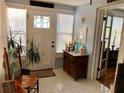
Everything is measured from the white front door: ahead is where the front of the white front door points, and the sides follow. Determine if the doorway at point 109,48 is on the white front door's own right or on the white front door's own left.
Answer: on the white front door's own left

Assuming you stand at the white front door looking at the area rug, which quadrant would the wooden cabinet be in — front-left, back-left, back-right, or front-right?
front-left

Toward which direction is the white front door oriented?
toward the camera

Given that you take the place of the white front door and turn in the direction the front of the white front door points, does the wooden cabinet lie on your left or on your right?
on your left
